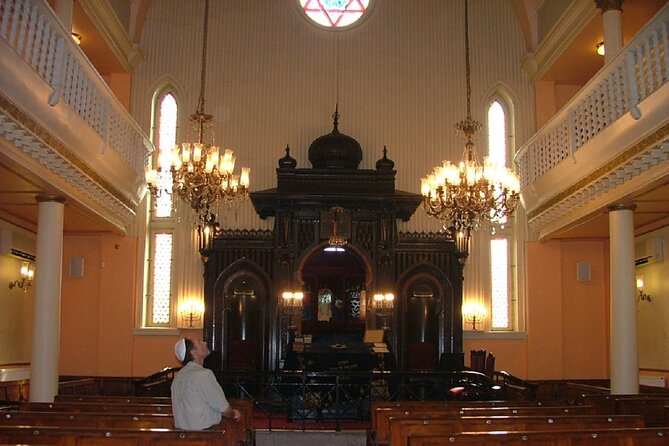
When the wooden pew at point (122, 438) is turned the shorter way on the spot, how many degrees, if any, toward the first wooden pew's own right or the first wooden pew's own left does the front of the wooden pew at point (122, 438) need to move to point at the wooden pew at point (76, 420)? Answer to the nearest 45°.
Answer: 0° — it already faces it

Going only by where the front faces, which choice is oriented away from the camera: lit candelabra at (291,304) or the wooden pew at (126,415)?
the wooden pew

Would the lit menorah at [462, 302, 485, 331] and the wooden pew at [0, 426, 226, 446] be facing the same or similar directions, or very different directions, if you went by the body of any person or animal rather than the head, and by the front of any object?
very different directions

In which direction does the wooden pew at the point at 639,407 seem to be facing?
away from the camera

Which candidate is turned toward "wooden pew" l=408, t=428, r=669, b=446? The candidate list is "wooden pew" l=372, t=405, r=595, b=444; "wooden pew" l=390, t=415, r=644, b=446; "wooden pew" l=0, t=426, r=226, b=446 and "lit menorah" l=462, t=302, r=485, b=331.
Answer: the lit menorah

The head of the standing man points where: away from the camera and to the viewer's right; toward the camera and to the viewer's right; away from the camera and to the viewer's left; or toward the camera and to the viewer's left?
away from the camera and to the viewer's right

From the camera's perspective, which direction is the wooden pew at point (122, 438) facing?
away from the camera

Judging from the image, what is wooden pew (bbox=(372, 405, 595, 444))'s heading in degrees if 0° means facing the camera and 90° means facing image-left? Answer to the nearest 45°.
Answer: approximately 180°

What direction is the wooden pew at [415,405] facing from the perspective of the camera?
away from the camera

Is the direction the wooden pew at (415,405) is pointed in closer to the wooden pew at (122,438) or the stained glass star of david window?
the stained glass star of david window

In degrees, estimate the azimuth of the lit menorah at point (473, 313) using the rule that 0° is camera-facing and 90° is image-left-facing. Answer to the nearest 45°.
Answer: approximately 0°
